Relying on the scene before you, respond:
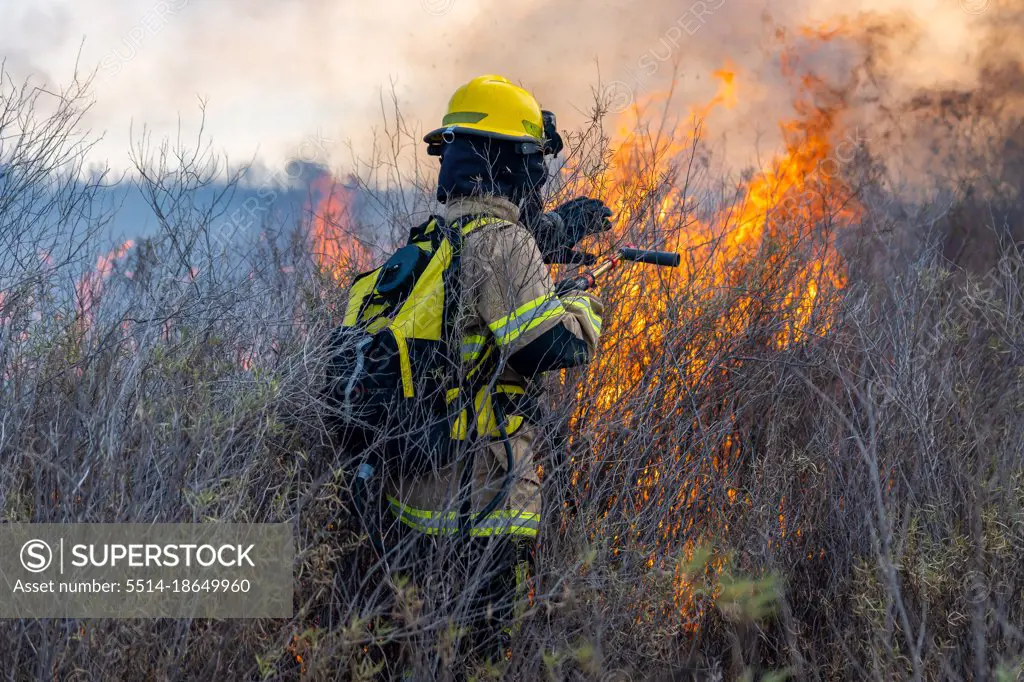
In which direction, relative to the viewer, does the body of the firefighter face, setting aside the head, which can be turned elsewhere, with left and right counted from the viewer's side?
facing away from the viewer and to the right of the viewer

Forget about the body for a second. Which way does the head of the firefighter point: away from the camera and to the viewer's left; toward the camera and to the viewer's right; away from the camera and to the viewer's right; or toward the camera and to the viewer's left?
away from the camera and to the viewer's right
